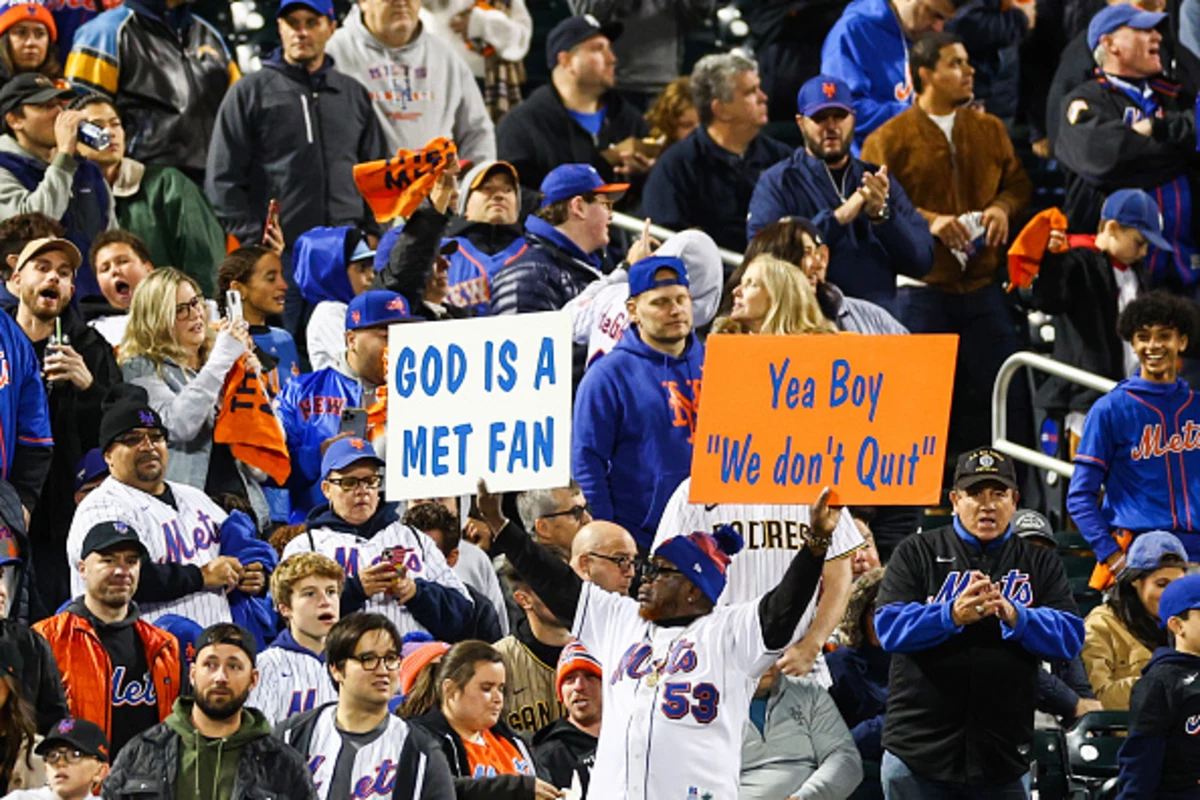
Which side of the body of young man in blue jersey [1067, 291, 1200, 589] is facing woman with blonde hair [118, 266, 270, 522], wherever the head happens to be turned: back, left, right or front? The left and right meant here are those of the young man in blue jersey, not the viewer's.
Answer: right

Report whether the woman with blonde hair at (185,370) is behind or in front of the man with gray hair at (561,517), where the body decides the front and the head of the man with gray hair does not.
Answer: behind
